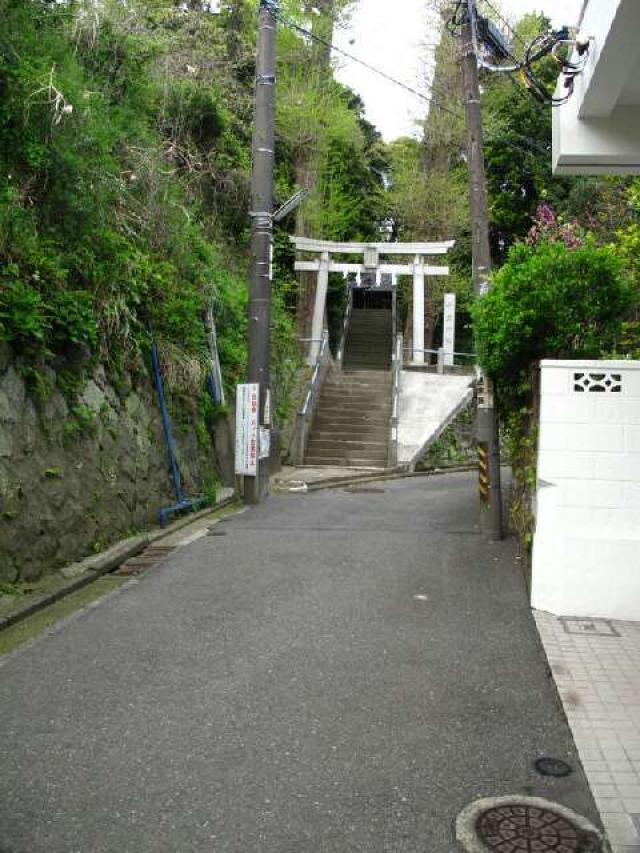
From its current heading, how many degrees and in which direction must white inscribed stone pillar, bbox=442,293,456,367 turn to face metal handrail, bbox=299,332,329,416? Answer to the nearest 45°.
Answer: approximately 45° to its right

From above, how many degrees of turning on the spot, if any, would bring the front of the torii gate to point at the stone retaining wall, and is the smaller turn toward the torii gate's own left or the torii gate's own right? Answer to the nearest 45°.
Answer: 0° — it already faces it

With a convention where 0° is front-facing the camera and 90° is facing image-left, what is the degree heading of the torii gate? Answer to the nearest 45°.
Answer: approximately 0°

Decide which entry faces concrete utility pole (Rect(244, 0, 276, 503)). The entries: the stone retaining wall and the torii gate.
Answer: the torii gate
